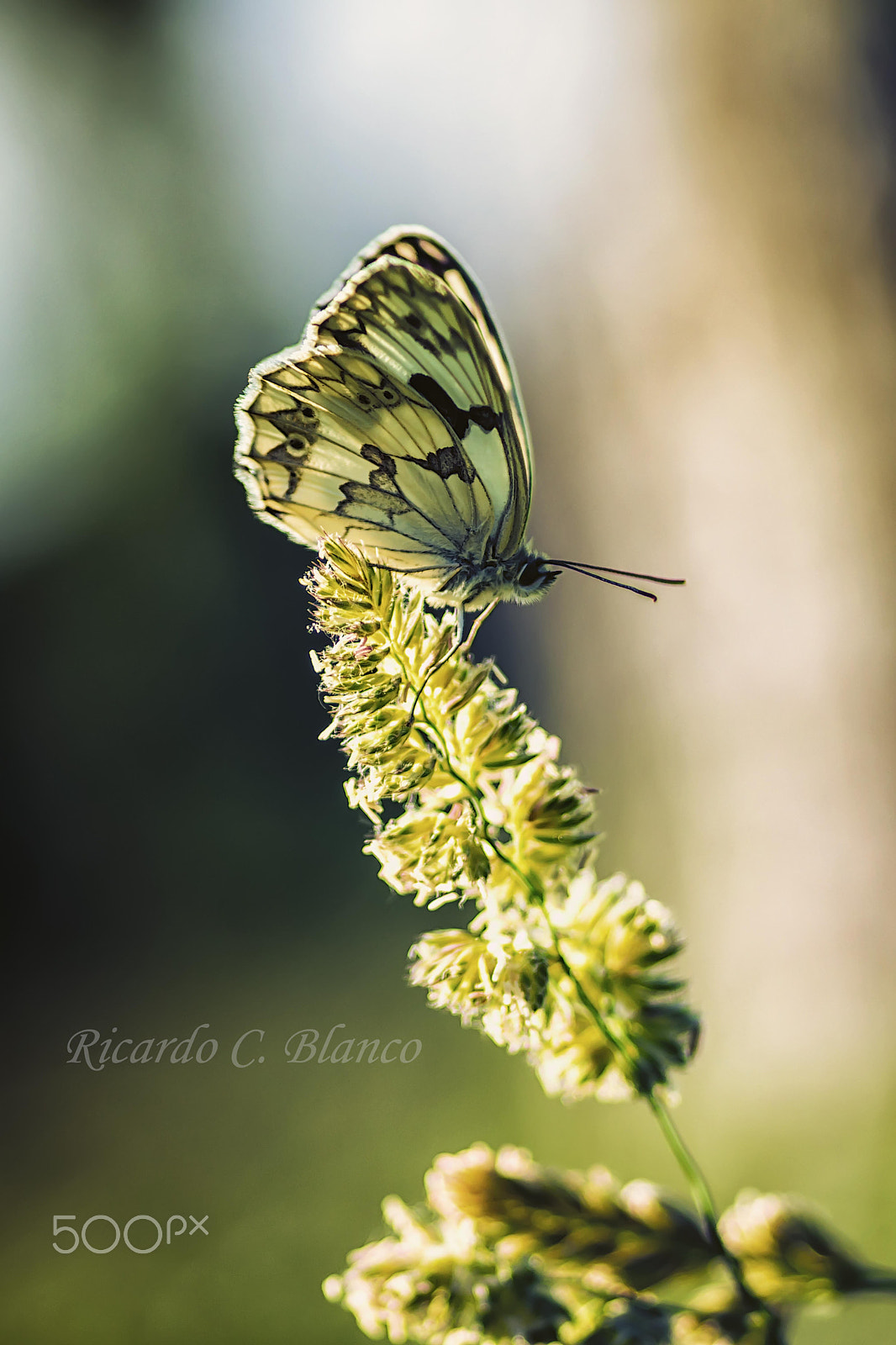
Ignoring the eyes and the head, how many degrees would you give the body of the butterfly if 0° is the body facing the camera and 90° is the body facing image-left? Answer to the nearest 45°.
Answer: approximately 270°
